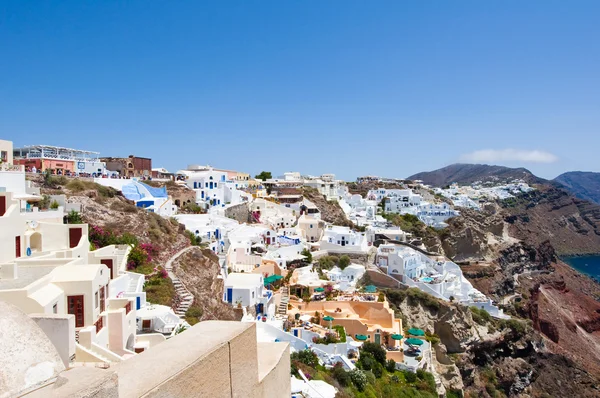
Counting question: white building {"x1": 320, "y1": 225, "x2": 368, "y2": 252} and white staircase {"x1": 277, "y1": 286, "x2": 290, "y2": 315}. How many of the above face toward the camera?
2

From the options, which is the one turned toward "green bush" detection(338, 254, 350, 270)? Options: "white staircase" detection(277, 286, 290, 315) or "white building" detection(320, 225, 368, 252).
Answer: the white building

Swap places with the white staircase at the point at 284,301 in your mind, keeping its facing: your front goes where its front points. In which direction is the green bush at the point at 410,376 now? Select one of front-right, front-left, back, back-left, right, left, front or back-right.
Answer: front-left

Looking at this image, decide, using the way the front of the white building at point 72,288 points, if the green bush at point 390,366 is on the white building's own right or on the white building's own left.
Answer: on the white building's own left

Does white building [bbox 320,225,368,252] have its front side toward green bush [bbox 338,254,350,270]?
yes

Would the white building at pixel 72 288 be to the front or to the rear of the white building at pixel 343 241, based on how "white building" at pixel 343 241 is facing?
to the front

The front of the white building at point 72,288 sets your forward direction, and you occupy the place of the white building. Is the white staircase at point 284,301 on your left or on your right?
on your left

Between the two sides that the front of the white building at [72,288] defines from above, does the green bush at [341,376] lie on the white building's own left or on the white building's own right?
on the white building's own left

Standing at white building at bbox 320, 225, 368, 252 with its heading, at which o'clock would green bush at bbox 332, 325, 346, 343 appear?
The green bush is roughly at 12 o'clock from the white building.

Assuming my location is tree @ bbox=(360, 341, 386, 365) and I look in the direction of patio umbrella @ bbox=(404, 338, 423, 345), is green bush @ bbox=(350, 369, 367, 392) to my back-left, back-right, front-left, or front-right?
back-right

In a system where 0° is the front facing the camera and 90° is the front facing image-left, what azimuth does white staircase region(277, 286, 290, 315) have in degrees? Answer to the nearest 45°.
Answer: approximately 0°

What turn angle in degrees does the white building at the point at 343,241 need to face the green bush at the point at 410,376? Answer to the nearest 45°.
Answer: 0° — it already faces it

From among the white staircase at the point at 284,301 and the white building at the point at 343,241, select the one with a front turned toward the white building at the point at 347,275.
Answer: the white building at the point at 343,241

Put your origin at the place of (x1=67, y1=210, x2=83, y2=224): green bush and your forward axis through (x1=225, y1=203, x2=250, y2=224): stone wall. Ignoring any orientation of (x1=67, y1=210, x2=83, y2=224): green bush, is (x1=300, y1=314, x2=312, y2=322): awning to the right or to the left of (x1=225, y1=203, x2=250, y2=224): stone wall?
right
